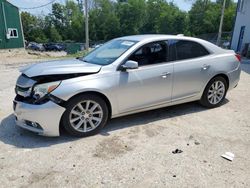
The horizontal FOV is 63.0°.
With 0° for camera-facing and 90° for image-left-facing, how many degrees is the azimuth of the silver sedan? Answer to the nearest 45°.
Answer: approximately 45°
